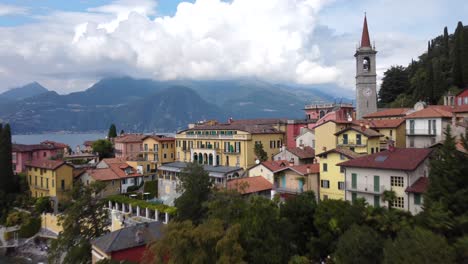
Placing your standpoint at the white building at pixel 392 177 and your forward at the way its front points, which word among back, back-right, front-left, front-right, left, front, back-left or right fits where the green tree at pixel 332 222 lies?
front

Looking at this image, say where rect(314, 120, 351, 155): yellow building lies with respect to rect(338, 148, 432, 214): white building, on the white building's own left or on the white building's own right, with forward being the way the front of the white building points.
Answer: on the white building's own right

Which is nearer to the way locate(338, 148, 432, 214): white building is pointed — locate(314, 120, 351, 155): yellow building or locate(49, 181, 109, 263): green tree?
the green tree

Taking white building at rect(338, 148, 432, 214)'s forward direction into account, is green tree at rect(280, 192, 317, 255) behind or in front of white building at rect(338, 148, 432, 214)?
in front

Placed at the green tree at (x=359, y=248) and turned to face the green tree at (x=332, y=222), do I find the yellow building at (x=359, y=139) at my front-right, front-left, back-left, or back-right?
front-right

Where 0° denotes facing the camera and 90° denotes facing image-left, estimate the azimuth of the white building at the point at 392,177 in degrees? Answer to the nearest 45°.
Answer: approximately 45°

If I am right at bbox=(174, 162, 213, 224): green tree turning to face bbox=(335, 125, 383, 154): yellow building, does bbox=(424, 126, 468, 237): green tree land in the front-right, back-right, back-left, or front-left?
front-right

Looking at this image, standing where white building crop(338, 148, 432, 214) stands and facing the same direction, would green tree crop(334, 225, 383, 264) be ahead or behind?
ahead

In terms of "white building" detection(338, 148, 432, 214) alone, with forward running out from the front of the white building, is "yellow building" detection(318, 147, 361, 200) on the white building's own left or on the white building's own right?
on the white building's own right

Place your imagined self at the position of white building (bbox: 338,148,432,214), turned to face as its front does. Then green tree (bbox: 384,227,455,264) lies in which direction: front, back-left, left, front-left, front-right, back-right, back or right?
front-left

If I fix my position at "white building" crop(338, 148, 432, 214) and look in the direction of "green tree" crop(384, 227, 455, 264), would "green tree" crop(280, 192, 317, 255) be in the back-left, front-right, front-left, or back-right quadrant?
front-right

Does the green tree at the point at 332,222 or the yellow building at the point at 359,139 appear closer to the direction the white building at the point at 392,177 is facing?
the green tree
